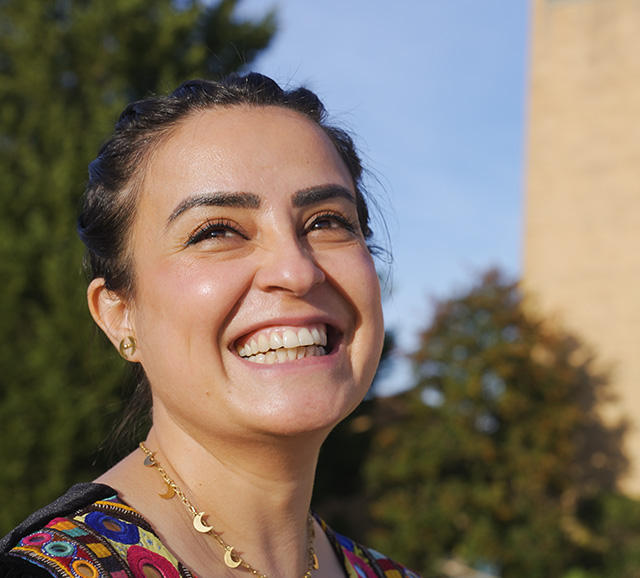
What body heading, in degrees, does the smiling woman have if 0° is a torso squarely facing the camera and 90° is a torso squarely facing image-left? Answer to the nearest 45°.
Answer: approximately 315°

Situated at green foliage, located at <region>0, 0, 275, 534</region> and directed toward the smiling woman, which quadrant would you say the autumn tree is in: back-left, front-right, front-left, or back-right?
back-left

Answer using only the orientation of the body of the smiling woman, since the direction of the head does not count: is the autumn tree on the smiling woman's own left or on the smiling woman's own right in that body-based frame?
on the smiling woman's own left

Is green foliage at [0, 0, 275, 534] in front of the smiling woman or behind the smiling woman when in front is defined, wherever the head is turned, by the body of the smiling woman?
behind

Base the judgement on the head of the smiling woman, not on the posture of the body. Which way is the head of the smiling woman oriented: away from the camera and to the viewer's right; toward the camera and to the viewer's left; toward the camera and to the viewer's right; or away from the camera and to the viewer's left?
toward the camera and to the viewer's right
